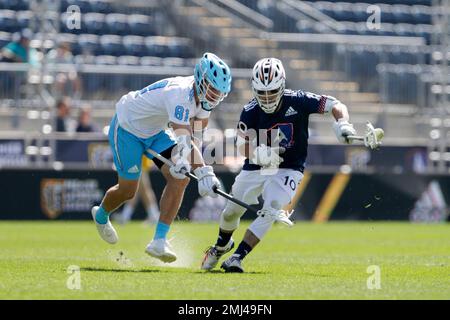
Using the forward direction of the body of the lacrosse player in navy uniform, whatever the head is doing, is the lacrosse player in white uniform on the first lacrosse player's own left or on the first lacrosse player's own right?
on the first lacrosse player's own right

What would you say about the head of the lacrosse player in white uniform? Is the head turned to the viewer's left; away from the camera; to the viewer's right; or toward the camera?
to the viewer's right

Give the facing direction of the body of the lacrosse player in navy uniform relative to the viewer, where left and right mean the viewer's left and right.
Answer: facing the viewer

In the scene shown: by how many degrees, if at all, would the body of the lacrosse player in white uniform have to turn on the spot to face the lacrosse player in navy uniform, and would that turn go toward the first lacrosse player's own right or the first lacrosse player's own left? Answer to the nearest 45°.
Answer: approximately 45° to the first lacrosse player's own left

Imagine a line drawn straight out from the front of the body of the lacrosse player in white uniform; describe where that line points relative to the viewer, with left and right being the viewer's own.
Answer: facing the viewer and to the right of the viewer

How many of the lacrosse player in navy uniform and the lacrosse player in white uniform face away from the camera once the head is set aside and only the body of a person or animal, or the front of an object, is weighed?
0
